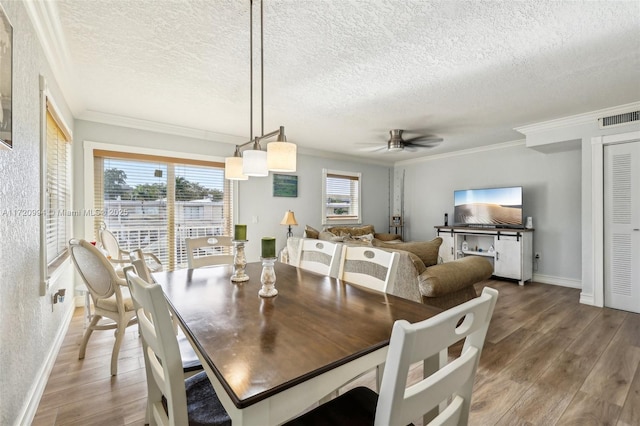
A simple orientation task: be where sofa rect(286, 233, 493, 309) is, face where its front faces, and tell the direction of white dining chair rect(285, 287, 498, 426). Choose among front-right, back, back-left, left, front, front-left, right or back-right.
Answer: back-right

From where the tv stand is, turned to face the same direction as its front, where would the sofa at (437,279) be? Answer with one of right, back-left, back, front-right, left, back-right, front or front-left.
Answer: front-left

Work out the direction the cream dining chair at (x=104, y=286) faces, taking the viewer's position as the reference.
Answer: facing away from the viewer and to the right of the viewer

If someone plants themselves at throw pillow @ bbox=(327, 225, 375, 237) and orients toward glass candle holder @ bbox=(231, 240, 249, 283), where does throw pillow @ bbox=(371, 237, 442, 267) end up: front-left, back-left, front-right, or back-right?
front-left

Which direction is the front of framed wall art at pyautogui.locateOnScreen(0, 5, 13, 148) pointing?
to the viewer's right

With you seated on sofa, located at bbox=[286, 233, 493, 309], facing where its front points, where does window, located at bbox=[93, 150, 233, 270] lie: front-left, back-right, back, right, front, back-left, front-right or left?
back-left

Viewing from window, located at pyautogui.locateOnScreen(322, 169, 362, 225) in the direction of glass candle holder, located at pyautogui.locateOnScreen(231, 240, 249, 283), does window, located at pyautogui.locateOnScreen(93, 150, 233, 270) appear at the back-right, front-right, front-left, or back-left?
front-right

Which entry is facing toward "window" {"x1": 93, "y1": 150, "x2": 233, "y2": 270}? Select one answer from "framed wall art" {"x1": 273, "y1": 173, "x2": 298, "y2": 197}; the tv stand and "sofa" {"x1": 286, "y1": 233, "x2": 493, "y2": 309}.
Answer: the tv stand

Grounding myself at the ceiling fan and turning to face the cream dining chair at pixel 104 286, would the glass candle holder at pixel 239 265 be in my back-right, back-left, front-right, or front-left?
front-left

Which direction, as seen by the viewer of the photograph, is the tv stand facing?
facing the viewer and to the left of the viewer

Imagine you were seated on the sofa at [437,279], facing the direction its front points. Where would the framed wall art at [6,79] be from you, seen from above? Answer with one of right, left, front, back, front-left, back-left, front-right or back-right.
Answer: back

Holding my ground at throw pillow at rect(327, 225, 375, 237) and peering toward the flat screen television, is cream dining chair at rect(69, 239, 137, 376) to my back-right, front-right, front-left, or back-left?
back-right

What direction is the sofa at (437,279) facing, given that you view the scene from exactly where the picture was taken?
facing away from the viewer and to the right of the viewer

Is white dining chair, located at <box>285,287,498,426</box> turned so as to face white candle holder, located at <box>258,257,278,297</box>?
yes

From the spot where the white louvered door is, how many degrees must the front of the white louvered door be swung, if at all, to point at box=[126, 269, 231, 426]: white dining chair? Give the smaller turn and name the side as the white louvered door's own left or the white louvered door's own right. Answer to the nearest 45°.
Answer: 0° — it already faces it

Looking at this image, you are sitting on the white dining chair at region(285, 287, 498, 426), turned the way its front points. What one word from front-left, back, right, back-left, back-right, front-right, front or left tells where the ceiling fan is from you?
front-right
